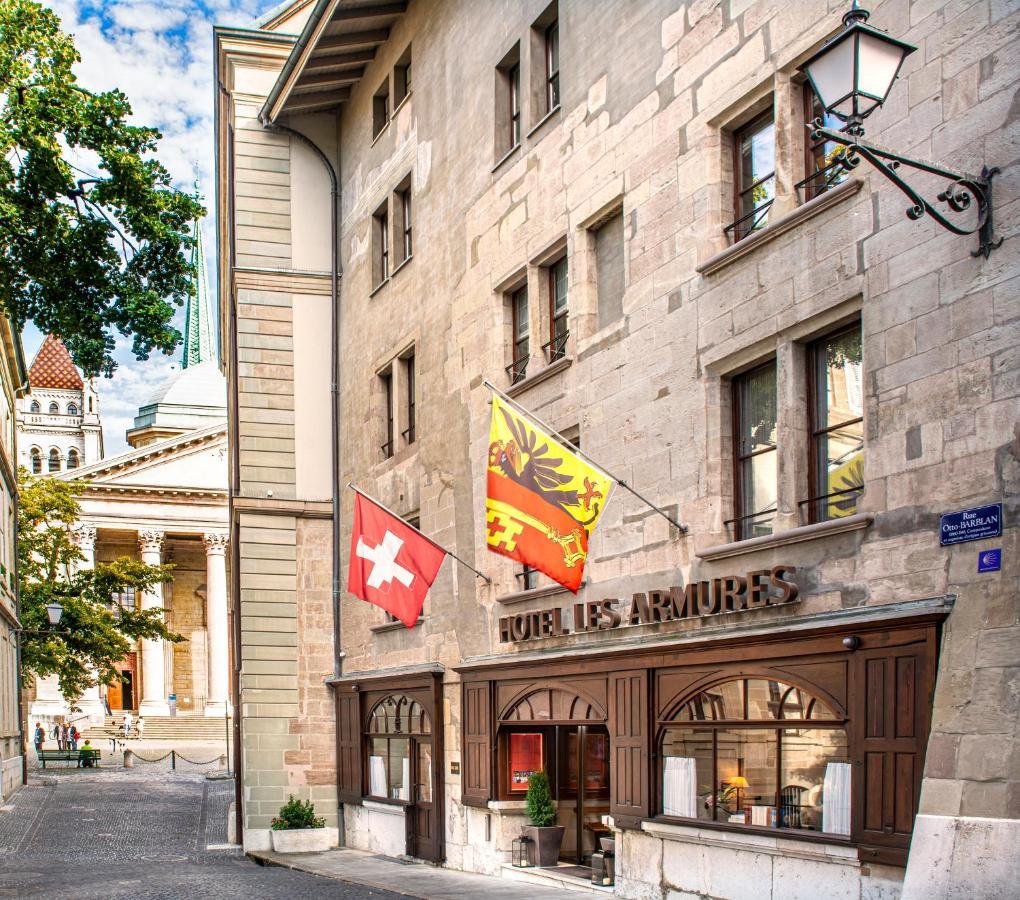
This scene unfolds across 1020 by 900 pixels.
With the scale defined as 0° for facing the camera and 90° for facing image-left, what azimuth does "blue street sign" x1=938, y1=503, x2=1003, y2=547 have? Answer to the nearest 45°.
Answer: approximately 45°

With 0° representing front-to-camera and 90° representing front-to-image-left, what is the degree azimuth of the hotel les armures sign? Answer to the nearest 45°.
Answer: approximately 45°
